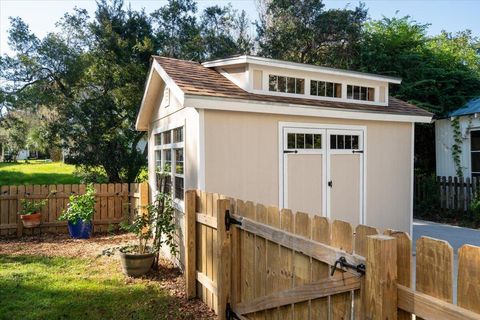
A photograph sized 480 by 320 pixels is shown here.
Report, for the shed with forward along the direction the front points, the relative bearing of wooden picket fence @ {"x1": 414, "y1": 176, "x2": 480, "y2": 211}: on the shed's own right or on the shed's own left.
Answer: on the shed's own left

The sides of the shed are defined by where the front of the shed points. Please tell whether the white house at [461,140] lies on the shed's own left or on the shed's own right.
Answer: on the shed's own left

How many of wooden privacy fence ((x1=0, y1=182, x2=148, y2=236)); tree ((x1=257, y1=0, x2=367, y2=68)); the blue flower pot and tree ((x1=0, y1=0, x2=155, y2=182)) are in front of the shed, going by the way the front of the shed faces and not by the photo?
0

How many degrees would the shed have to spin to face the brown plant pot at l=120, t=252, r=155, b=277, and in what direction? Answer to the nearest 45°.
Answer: approximately 90° to its right

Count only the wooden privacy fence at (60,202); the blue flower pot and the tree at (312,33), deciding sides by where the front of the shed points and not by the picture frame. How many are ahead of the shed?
0

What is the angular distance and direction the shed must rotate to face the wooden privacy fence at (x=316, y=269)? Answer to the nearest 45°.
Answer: approximately 45° to its right

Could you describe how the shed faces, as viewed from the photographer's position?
facing the viewer and to the right of the viewer

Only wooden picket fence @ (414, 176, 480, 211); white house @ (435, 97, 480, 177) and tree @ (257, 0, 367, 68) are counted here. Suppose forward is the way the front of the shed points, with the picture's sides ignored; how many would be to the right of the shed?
0

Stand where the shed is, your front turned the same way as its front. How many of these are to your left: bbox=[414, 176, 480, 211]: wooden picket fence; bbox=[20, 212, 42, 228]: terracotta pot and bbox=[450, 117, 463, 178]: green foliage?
2

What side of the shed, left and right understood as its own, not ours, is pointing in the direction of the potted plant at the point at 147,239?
right

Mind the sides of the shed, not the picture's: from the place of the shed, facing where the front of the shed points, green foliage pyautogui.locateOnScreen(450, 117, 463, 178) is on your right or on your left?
on your left

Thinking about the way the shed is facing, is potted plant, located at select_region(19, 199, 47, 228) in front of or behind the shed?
behind

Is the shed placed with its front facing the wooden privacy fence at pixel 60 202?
no

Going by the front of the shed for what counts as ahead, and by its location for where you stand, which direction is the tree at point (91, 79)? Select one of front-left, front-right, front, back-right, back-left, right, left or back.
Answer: back

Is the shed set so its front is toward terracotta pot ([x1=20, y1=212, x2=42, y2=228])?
no

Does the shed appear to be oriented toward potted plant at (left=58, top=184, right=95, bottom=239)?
no

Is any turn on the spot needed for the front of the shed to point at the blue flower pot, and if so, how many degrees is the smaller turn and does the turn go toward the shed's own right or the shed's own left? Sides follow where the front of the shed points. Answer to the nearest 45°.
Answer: approximately 135° to the shed's own right

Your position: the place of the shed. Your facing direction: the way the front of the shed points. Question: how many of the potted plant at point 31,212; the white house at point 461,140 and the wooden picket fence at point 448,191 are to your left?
2

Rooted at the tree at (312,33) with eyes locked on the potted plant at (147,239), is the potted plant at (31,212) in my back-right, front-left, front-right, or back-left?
front-right
